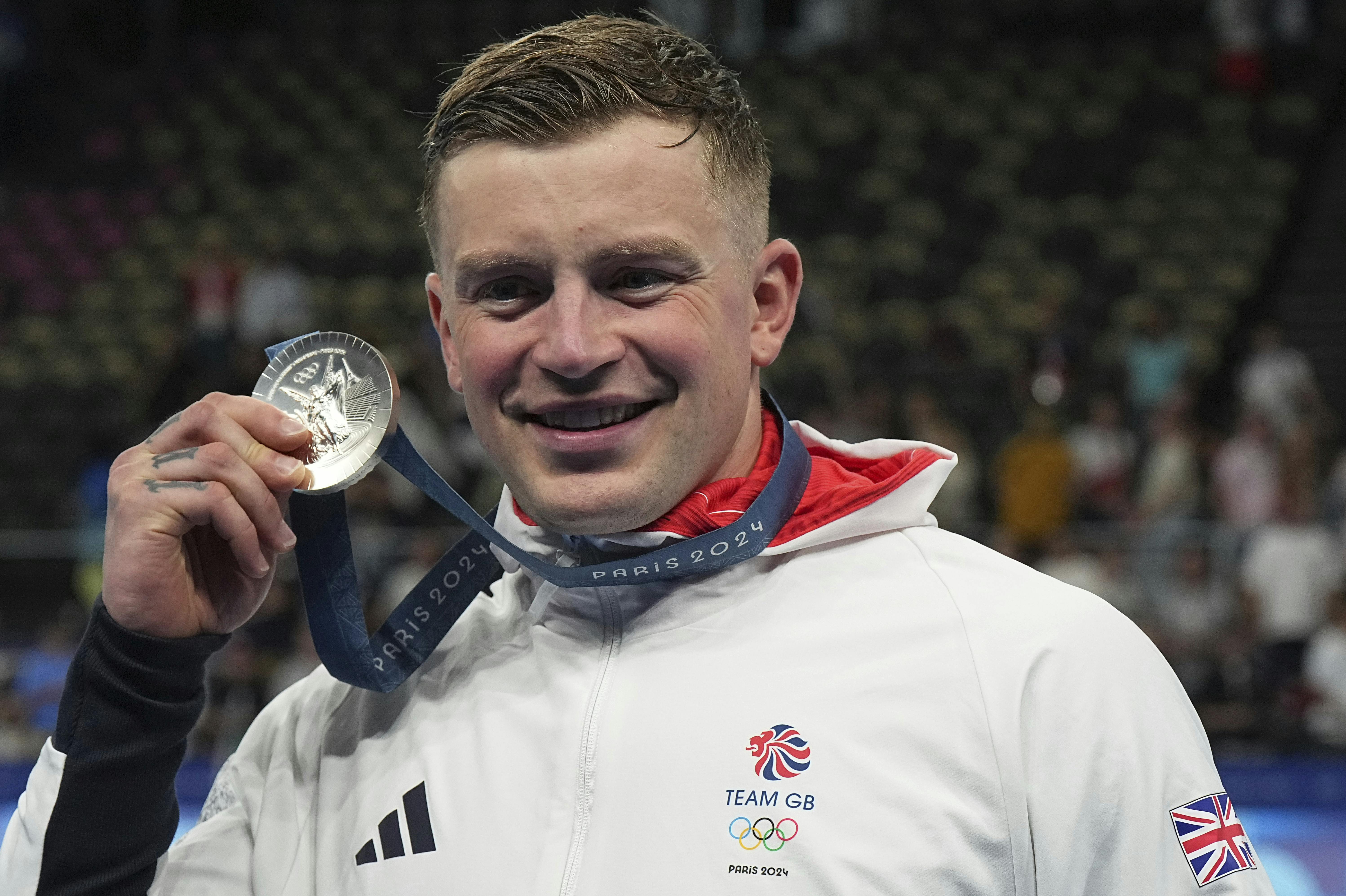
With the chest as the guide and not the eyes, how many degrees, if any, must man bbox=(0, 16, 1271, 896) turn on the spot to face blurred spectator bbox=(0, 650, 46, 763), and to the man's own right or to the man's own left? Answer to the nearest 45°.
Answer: approximately 90° to the man's own right

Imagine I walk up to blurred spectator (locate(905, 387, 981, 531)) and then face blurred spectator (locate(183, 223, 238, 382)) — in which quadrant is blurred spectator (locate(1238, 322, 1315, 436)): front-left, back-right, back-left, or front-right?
back-right

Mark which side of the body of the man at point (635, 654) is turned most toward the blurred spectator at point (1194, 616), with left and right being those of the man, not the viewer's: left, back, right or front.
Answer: back

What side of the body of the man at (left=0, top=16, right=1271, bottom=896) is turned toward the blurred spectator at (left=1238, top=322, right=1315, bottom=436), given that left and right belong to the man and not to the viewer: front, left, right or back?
back

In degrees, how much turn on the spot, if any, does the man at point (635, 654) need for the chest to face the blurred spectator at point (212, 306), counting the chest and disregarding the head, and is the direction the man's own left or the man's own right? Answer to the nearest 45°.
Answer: approximately 135° to the man's own right

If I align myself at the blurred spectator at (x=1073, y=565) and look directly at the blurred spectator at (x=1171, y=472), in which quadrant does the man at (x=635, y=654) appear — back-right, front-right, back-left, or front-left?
back-right

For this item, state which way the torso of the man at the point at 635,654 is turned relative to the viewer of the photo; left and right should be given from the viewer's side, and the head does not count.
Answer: facing the viewer and to the left of the viewer

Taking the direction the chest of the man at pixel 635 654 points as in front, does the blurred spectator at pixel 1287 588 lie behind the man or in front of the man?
behind

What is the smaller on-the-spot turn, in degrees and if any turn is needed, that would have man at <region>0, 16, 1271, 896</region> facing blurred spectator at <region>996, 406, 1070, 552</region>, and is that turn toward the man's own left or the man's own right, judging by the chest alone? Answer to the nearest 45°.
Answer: approximately 135° to the man's own right
